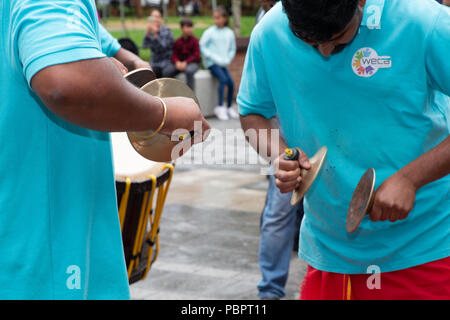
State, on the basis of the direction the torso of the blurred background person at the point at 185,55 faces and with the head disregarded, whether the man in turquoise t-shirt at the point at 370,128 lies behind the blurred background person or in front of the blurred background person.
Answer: in front

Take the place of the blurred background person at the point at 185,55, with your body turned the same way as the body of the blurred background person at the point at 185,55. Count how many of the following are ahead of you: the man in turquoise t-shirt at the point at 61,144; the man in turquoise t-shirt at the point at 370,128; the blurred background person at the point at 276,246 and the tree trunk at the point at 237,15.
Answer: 3

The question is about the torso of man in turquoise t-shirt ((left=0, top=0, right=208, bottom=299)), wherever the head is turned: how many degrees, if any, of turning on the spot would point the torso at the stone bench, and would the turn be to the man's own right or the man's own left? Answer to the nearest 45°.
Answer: approximately 90° to the man's own left

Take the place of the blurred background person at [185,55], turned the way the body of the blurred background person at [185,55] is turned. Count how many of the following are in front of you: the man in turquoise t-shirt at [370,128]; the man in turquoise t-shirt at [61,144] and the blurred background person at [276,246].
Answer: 3

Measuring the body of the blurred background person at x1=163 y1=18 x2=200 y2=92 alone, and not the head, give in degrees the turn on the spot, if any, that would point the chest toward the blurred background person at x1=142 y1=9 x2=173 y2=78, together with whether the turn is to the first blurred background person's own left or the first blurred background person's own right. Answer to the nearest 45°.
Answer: approximately 90° to the first blurred background person's own right

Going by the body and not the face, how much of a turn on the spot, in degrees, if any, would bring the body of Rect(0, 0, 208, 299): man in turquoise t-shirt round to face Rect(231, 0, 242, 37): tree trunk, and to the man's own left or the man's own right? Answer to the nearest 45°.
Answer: approximately 90° to the man's own left

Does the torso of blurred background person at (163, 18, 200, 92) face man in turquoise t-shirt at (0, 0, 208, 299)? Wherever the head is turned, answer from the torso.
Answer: yes

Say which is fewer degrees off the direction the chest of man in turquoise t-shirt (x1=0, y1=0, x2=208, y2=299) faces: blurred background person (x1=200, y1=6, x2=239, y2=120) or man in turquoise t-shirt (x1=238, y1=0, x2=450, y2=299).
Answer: the man in turquoise t-shirt

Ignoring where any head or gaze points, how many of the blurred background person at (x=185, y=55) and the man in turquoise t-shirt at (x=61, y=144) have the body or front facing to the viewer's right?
1

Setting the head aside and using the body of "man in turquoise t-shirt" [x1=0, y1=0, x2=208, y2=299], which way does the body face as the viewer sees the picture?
to the viewer's right

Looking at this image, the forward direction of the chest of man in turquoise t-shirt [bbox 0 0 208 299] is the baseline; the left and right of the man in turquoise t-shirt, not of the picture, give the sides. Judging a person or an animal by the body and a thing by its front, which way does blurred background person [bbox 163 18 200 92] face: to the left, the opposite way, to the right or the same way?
to the right

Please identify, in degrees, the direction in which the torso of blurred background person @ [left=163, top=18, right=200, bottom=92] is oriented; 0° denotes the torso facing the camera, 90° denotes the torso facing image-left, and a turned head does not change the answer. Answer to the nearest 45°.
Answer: approximately 0°
